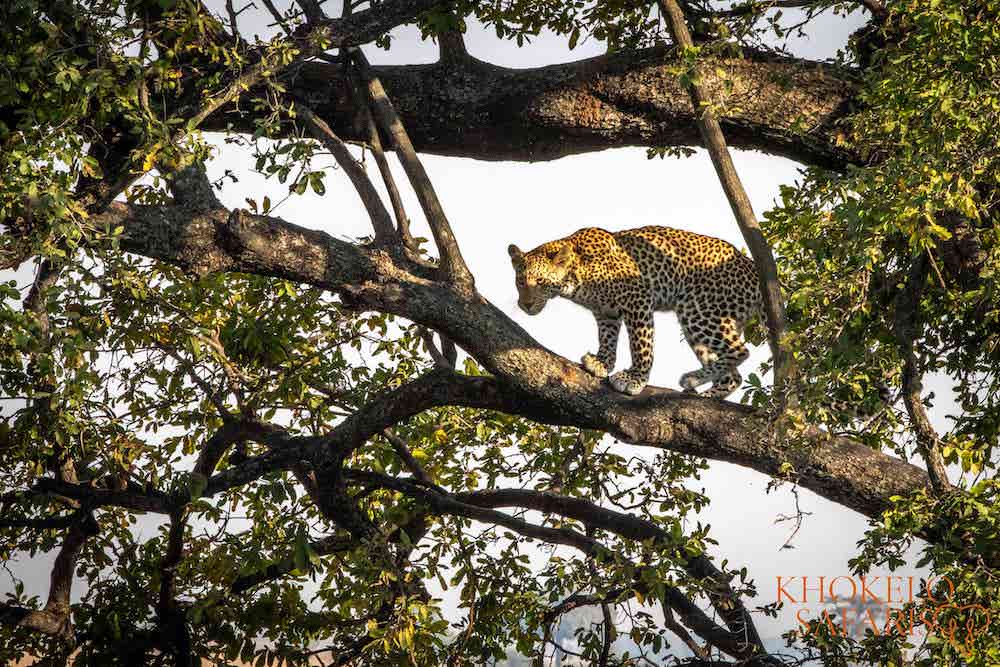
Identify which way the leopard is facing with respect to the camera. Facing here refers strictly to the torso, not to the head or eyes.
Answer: to the viewer's left
